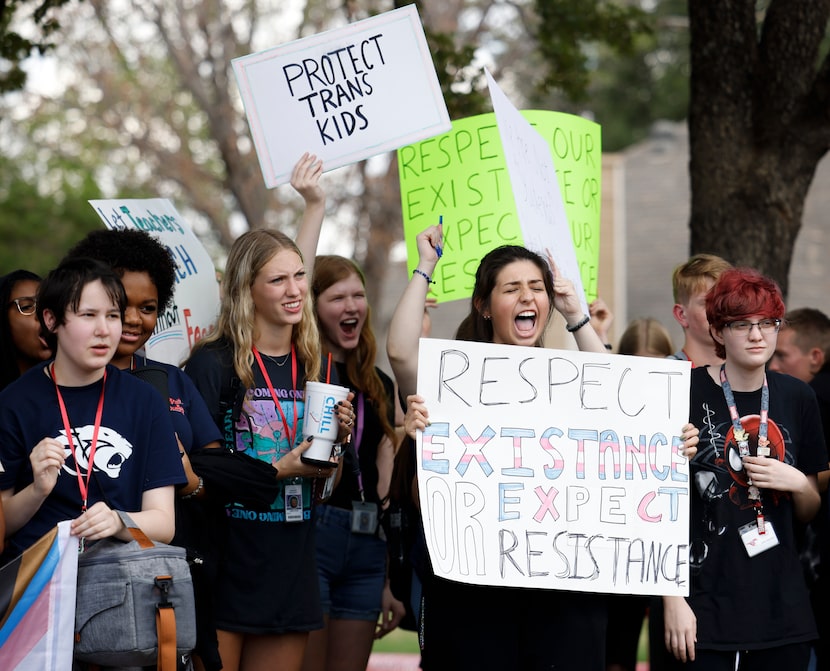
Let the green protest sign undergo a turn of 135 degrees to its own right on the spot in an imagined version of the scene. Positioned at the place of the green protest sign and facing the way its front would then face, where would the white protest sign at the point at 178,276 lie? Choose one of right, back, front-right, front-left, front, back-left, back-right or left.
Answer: front-left

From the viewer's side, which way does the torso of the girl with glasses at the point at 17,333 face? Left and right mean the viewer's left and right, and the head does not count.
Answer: facing the viewer and to the right of the viewer

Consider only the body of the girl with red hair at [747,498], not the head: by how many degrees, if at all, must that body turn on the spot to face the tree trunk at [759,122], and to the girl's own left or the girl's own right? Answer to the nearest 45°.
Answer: approximately 180°

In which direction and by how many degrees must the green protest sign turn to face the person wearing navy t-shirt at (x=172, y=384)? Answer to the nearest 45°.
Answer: approximately 45° to its right

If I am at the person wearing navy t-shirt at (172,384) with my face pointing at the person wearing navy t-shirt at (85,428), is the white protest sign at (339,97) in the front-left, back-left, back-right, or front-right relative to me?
back-left

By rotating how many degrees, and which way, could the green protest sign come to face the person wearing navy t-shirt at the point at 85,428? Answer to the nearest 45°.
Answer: approximately 45° to its right

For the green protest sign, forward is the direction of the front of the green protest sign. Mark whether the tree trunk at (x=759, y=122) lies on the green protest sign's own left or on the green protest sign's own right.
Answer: on the green protest sign's own left

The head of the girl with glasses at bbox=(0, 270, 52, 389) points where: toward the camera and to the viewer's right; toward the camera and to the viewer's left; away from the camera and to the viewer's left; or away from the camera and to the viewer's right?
toward the camera and to the viewer's right

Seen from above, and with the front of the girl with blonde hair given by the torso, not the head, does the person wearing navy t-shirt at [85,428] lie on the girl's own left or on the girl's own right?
on the girl's own right
